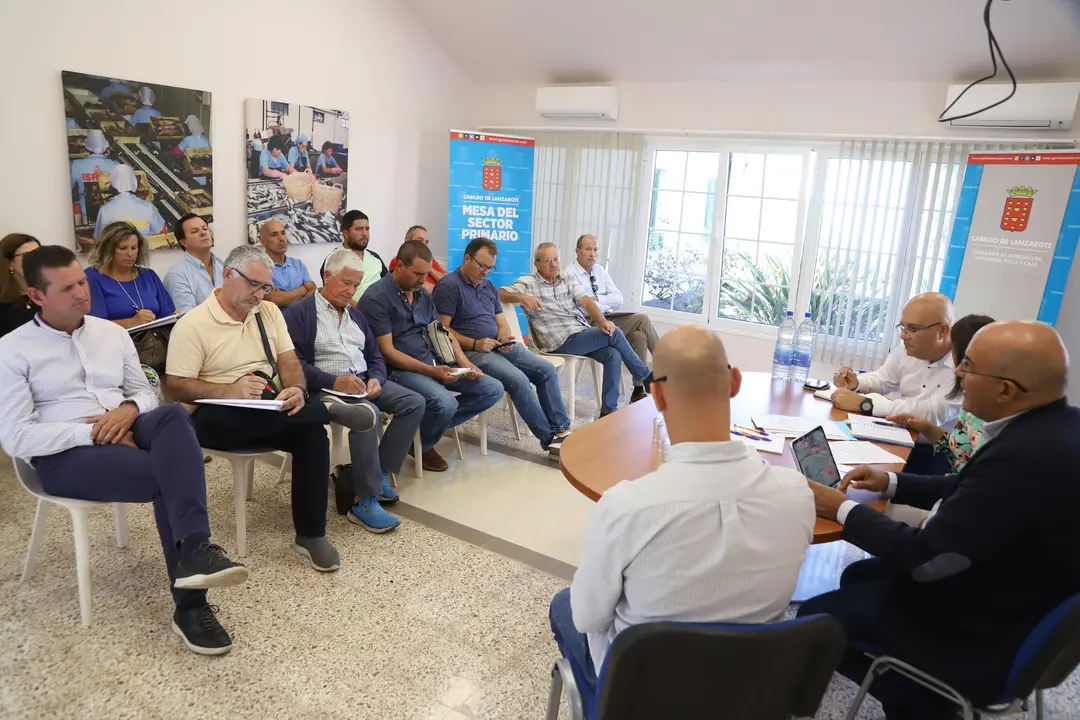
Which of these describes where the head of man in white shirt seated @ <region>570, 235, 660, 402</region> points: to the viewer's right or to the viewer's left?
to the viewer's right

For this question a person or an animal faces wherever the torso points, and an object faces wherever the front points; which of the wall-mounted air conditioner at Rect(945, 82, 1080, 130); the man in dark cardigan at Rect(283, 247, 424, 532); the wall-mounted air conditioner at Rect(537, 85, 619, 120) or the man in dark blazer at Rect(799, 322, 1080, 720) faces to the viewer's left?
the man in dark blazer at Rect(799, 322, 1080, 720)

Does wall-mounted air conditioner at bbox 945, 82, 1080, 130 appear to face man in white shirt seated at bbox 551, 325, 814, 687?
yes

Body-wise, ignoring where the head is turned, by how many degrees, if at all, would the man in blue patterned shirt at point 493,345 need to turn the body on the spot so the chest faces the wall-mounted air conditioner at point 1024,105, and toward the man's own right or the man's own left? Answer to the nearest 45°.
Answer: approximately 45° to the man's own left

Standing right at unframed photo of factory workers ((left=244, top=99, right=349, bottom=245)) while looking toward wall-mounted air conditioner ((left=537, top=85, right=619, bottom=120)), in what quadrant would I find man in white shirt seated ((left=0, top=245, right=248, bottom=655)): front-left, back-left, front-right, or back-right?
back-right

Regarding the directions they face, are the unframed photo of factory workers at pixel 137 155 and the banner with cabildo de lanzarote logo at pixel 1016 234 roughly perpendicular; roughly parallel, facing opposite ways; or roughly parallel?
roughly perpendicular

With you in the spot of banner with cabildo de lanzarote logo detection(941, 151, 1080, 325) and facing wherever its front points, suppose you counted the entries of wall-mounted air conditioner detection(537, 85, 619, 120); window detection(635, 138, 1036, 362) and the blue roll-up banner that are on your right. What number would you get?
3

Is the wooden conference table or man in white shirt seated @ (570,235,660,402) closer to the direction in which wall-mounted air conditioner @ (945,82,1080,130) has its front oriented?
the wooden conference table

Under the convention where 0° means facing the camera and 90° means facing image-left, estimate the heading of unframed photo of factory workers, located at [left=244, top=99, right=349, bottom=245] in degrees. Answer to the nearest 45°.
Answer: approximately 315°

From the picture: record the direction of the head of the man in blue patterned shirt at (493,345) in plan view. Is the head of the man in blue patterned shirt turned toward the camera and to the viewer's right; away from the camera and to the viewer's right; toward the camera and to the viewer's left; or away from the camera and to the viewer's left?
toward the camera and to the viewer's right

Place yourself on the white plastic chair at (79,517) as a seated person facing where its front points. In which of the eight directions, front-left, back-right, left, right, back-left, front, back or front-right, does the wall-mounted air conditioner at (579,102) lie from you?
left

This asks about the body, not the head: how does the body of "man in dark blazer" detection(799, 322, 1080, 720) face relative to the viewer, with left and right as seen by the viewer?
facing to the left of the viewer

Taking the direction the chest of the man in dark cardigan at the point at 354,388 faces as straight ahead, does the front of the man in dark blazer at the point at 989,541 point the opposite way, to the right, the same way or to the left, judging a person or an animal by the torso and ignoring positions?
the opposite way

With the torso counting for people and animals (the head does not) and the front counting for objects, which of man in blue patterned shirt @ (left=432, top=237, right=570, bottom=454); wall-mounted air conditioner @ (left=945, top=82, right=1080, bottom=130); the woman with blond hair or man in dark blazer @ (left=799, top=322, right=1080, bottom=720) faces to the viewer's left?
the man in dark blazer

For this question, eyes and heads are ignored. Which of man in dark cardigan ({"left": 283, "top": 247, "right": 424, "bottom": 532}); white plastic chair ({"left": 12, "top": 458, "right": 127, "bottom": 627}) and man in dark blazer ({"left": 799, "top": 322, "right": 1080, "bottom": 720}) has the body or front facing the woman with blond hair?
man in dark blazer ({"left": 799, "top": 322, "right": 1080, "bottom": 720})

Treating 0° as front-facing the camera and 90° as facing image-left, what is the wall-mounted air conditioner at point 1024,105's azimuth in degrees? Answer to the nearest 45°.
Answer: approximately 0°

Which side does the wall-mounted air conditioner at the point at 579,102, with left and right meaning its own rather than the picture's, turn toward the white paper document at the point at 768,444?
front
